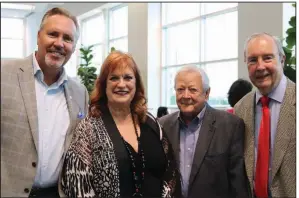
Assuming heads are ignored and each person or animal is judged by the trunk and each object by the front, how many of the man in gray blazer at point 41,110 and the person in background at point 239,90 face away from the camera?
1

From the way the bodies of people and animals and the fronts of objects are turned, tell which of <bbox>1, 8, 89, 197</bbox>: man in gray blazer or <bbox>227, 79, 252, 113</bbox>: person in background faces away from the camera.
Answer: the person in background

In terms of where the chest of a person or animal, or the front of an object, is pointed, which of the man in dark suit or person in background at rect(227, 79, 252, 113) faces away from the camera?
the person in background

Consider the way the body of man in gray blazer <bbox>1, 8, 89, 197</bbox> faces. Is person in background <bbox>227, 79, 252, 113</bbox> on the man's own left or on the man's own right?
on the man's own left

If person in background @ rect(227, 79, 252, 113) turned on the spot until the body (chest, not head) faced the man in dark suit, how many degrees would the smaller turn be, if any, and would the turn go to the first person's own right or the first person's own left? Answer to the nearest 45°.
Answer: approximately 180°

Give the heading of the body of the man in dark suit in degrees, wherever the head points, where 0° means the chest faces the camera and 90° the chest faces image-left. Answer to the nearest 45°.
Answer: approximately 45°

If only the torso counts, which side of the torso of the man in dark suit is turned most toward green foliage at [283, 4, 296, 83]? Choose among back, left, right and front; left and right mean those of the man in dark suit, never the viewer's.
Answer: back

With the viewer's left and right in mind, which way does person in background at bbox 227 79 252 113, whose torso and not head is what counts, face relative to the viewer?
facing away from the viewer

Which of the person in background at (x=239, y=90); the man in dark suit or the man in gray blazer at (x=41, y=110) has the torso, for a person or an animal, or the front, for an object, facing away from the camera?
the person in background
